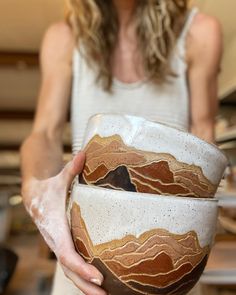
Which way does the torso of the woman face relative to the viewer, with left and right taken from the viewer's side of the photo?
facing the viewer
